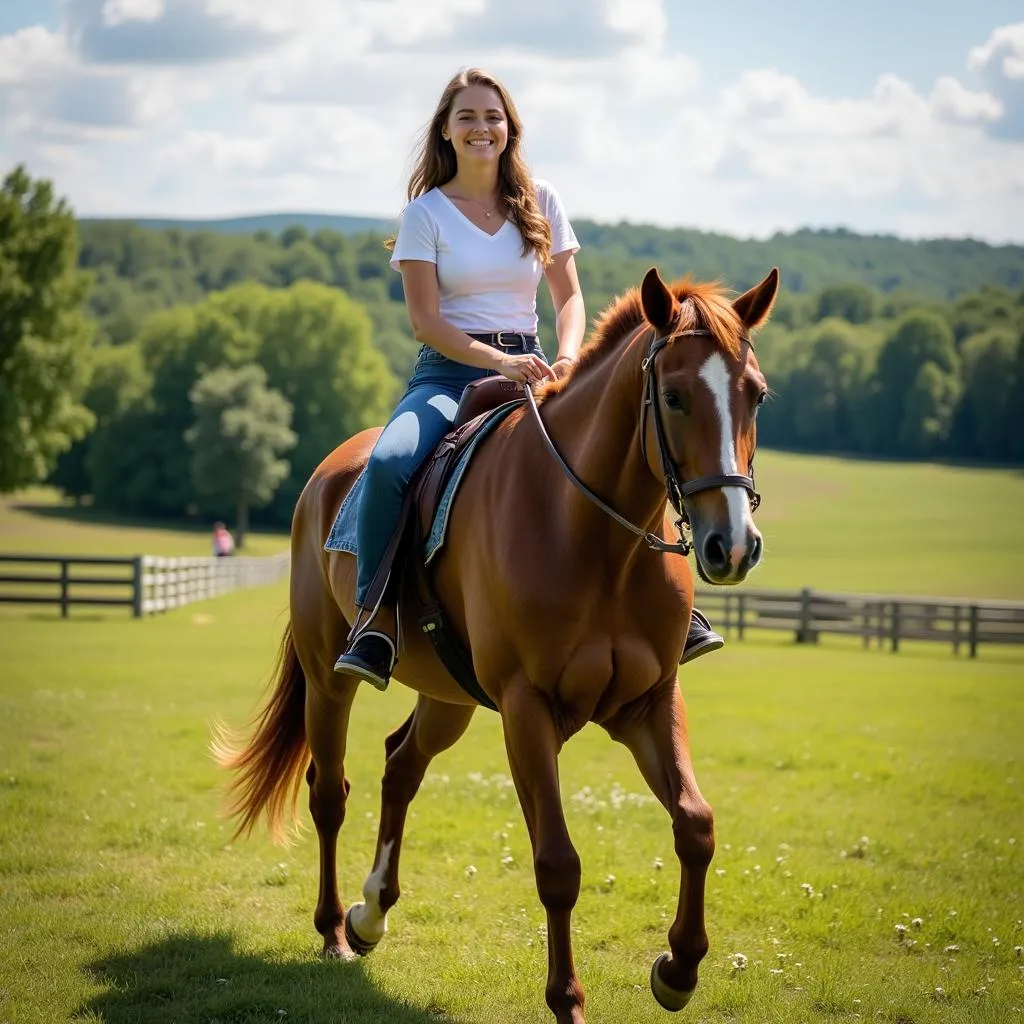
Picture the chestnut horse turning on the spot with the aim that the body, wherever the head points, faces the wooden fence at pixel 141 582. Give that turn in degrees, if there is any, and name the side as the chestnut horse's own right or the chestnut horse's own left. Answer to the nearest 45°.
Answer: approximately 135° to the chestnut horse's own left

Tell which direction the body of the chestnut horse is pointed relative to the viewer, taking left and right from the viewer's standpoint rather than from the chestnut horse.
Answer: facing the viewer and to the right of the viewer

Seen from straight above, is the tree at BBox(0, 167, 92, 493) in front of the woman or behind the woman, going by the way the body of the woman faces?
behind

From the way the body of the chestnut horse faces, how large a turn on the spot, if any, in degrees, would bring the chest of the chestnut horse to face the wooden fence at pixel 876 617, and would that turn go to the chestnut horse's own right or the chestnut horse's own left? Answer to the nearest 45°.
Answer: approximately 135° to the chestnut horse's own left

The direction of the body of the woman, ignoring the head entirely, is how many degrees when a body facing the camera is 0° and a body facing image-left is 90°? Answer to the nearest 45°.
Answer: approximately 0°
